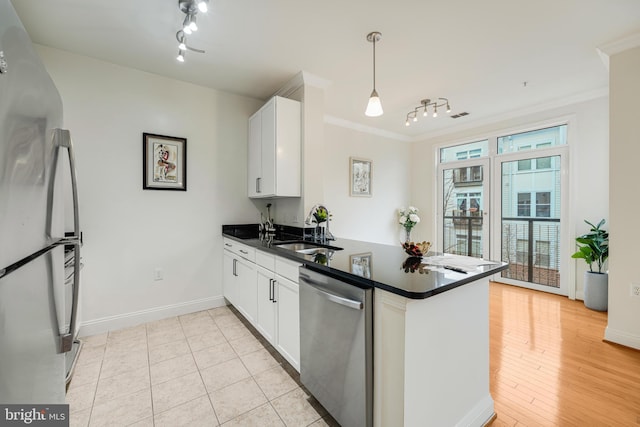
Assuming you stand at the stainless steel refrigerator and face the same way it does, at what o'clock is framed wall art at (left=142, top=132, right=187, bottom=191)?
The framed wall art is roughly at 10 o'clock from the stainless steel refrigerator.

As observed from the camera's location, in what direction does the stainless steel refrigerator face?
facing to the right of the viewer

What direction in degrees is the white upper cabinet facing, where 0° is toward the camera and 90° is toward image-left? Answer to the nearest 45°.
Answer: approximately 45°
